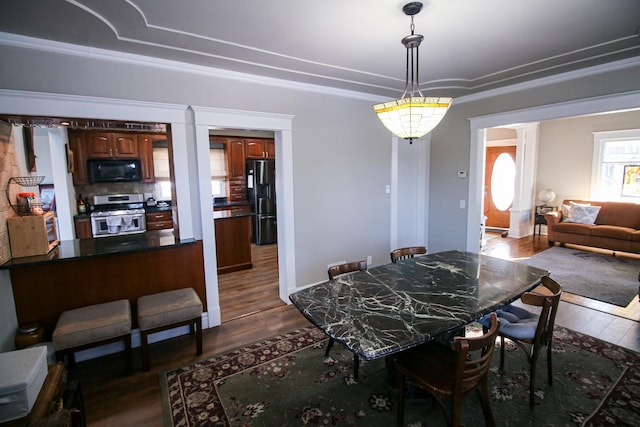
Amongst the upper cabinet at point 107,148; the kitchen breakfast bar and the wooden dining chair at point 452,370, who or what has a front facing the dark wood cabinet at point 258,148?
the wooden dining chair

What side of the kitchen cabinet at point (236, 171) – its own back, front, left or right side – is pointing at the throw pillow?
left

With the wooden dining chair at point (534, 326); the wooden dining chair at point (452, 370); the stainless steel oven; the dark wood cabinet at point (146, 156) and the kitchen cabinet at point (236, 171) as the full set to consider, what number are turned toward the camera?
3

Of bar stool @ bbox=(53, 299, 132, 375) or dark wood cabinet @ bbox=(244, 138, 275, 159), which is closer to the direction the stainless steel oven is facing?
the bar stool

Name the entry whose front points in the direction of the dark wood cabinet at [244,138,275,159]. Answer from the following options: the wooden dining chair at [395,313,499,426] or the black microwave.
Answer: the wooden dining chair
